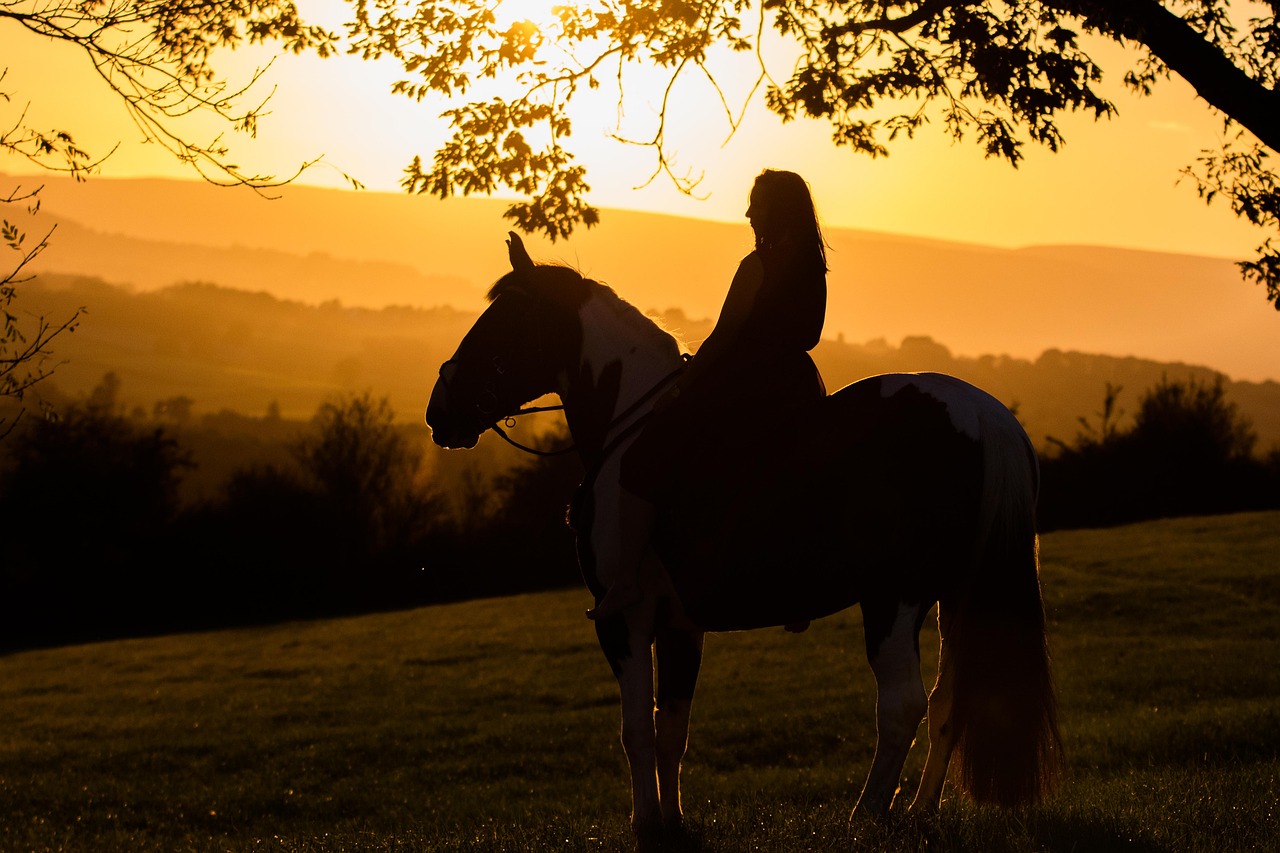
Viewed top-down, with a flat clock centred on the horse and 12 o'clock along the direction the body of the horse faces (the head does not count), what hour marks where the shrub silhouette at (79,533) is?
The shrub silhouette is roughly at 2 o'clock from the horse.

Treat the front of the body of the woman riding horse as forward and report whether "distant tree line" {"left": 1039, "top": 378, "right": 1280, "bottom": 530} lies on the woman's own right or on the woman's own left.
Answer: on the woman's own right

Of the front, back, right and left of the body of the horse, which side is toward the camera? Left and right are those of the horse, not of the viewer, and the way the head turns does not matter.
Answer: left

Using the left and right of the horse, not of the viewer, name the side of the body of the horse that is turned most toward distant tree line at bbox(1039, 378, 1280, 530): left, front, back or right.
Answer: right

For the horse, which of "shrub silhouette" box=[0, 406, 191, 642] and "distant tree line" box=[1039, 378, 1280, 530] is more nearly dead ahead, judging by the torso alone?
the shrub silhouette

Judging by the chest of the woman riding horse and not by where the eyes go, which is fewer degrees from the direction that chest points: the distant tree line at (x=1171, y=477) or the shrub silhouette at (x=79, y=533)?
the shrub silhouette

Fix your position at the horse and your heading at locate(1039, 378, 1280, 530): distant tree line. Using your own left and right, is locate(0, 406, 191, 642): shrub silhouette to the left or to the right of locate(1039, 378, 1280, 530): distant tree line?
left

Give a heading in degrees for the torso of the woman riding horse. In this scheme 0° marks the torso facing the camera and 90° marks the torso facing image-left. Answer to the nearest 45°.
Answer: approximately 90°

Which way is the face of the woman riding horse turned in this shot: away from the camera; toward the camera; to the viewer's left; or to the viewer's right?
to the viewer's left
